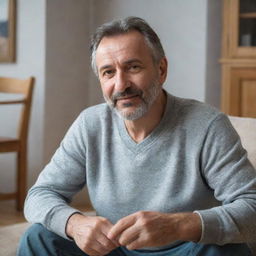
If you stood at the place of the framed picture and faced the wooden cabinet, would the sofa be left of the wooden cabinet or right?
right

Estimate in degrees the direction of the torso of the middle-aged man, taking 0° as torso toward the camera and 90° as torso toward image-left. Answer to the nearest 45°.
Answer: approximately 0°

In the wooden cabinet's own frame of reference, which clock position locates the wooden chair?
The wooden chair is roughly at 3 o'clock from the wooden cabinet.

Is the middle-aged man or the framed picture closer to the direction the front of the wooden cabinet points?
the middle-aged man

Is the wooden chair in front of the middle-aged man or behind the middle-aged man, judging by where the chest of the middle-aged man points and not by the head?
behind

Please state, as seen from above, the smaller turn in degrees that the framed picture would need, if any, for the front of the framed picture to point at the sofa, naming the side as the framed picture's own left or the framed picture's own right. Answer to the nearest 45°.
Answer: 0° — it already faces it

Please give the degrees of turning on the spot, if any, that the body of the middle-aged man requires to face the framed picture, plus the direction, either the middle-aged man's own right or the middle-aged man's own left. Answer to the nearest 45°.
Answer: approximately 180°

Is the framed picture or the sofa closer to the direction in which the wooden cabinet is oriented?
the sofa

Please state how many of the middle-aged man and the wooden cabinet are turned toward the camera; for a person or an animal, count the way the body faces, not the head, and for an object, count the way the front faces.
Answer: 2
